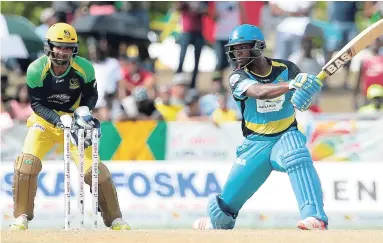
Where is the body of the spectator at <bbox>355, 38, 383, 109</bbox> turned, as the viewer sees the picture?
toward the camera

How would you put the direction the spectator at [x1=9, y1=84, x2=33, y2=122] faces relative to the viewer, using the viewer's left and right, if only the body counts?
facing the viewer

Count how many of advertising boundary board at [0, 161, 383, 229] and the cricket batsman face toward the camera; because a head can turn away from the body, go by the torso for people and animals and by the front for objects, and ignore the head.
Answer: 2

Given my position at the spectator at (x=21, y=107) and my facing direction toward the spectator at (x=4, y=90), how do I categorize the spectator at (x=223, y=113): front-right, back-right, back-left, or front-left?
back-right

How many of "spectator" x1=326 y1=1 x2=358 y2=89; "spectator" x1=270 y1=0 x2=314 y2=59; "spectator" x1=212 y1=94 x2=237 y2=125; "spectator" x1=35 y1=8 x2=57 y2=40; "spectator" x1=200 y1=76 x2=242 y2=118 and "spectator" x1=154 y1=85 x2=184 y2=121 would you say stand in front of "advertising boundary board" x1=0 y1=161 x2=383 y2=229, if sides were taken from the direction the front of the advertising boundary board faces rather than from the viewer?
0

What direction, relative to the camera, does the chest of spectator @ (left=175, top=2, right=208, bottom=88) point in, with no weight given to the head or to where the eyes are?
toward the camera

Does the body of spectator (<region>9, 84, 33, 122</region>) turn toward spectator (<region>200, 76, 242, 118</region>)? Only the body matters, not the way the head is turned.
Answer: no

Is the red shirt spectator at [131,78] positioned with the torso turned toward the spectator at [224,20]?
no

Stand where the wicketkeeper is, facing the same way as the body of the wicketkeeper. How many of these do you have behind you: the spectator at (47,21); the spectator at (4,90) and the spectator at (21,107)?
3

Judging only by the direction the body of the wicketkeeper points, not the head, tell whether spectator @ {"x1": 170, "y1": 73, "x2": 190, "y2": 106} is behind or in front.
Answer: behind

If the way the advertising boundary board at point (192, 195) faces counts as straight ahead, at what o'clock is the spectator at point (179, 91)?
The spectator is roughly at 6 o'clock from the advertising boundary board.

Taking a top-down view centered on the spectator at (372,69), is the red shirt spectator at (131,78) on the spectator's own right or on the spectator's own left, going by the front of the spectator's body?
on the spectator's own right

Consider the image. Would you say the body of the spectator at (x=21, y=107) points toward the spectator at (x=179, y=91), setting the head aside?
no

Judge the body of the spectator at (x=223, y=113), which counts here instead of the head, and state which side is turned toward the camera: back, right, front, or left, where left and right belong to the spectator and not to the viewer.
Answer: front

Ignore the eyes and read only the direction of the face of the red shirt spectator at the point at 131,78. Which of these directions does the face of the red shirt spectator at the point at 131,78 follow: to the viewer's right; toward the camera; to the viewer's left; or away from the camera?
toward the camera

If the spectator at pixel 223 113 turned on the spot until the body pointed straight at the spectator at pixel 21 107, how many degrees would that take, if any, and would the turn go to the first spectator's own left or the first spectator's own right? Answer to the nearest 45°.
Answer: approximately 90° to the first spectator's own right
